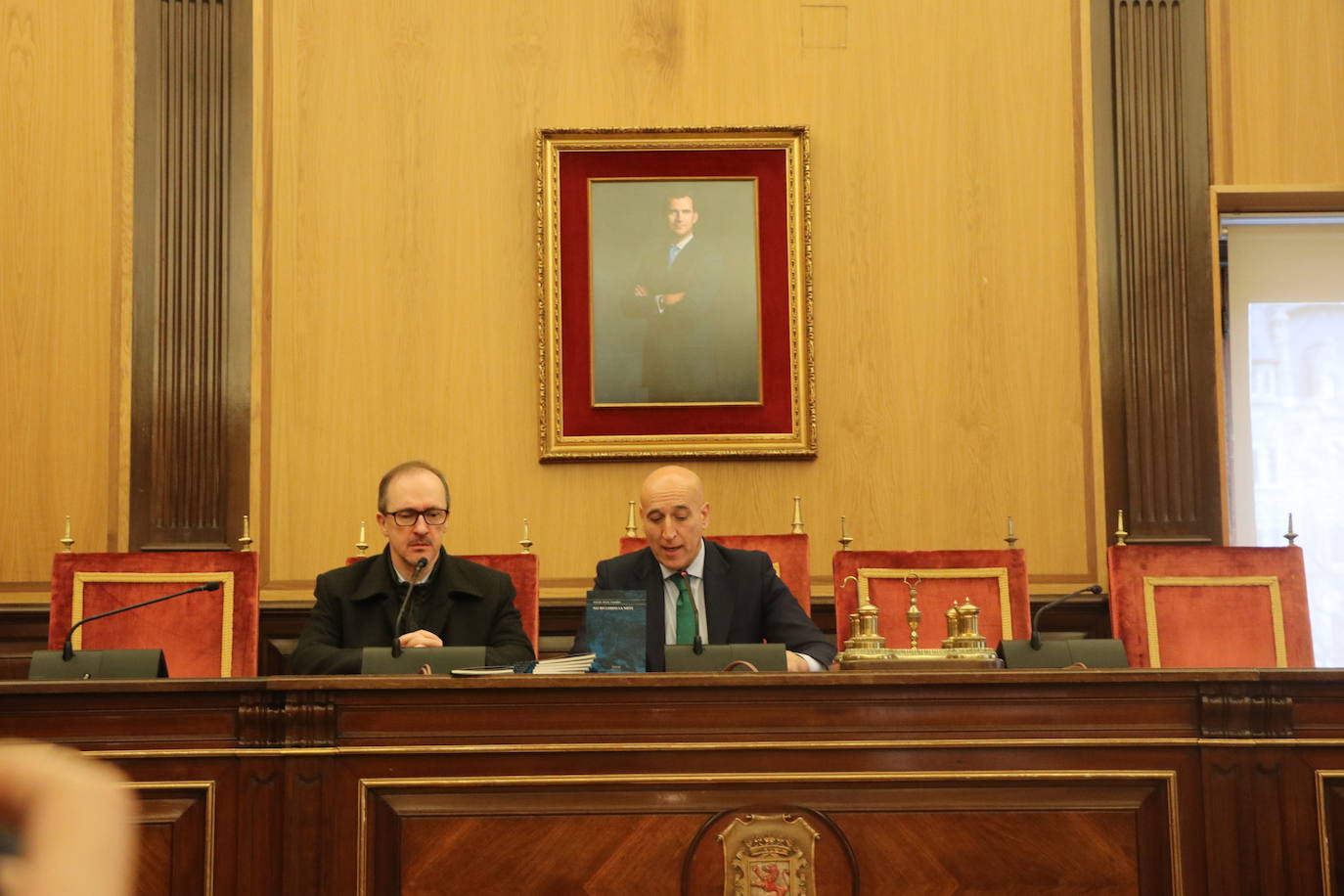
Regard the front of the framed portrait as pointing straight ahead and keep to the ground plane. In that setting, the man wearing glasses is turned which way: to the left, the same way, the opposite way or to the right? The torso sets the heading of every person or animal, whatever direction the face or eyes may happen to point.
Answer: the same way

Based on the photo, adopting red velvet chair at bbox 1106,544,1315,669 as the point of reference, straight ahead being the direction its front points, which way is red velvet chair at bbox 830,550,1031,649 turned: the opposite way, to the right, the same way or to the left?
the same way

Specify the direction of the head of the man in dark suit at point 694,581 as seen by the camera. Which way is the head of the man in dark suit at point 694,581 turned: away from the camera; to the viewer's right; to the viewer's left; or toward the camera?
toward the camera

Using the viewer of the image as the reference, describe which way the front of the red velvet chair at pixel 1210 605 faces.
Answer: facing the viewer

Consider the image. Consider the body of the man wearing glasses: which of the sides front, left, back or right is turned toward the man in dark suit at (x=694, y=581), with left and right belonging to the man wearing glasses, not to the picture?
left

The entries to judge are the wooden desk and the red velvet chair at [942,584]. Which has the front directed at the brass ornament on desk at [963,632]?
the red velvet chair

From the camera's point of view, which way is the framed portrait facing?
toward the camera

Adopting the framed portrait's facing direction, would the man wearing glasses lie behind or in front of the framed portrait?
in front

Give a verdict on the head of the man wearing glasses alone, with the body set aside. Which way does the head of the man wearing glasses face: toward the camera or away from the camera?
toward the camera

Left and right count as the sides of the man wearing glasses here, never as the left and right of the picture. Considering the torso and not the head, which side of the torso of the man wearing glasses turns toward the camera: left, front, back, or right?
front
